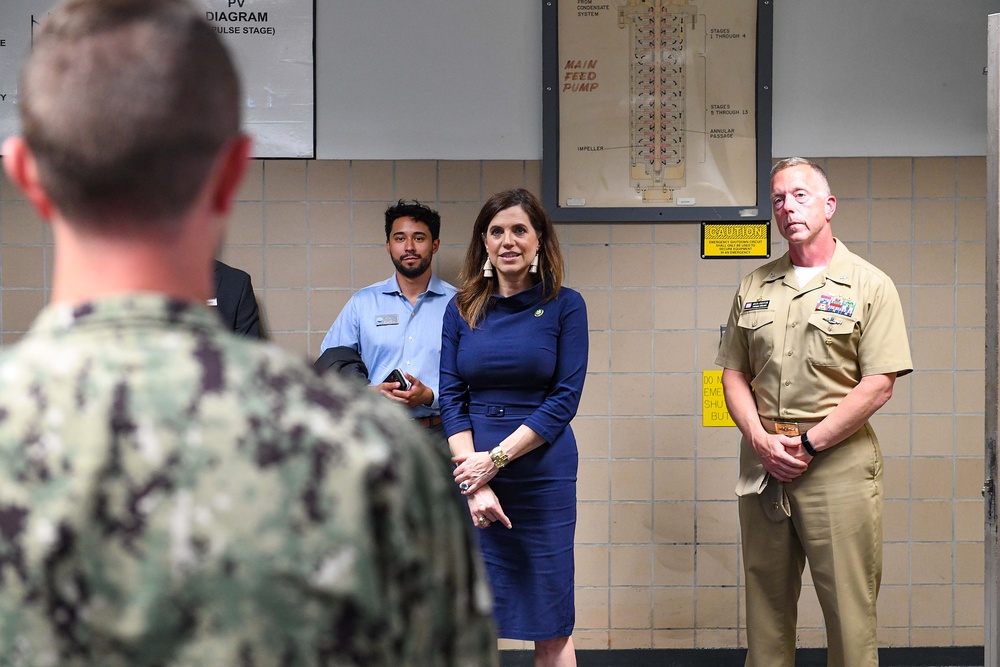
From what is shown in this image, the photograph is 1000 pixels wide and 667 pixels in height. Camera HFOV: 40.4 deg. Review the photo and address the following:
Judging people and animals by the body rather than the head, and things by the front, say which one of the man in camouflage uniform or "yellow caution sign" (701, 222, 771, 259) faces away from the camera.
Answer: the man in camouflage uniform

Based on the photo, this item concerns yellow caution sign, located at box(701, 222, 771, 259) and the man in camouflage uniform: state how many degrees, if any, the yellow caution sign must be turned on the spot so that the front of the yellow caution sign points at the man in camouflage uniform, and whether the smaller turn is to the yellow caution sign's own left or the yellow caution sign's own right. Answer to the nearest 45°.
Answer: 0° — it already faces them

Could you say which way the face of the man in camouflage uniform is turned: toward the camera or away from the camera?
away from the camera

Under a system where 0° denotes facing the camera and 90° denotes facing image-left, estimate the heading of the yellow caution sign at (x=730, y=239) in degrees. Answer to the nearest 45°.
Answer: approximately 0°

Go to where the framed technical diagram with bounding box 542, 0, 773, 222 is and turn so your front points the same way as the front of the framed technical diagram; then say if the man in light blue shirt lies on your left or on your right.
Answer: on your right

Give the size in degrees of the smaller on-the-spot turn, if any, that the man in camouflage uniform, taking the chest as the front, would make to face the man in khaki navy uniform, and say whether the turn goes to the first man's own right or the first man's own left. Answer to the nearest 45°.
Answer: approximately 45° to the first man's own right

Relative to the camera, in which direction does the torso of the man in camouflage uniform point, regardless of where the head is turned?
away from the camera

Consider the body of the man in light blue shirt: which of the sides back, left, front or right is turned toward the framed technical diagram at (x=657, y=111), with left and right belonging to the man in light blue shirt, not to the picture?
left

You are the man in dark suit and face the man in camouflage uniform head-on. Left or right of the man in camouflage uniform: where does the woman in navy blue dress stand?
left
